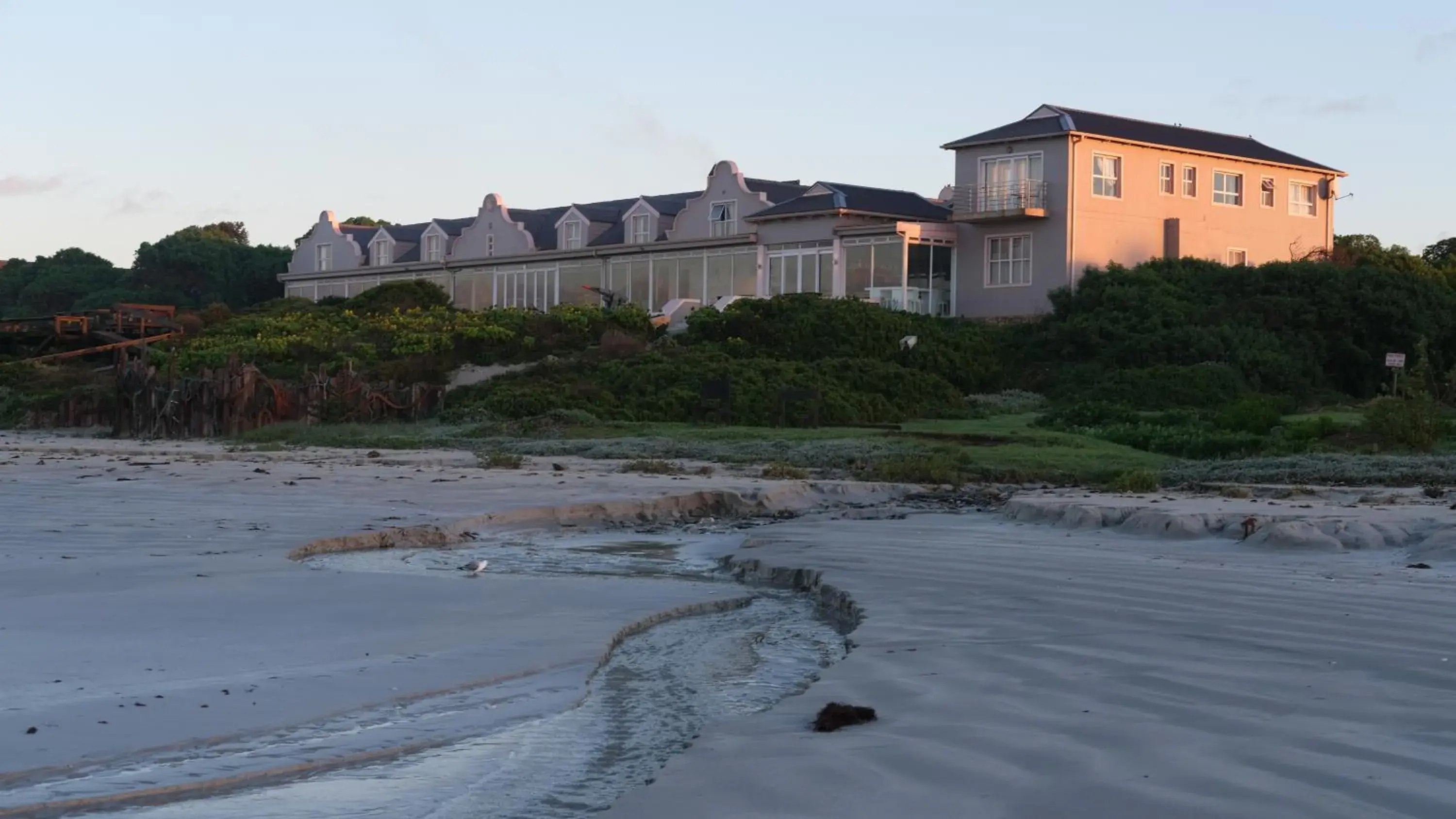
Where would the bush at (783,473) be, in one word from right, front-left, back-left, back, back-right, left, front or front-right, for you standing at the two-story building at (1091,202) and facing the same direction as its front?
front-left

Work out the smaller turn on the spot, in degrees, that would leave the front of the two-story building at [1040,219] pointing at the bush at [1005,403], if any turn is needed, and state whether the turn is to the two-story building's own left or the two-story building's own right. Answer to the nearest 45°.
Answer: approximately 45° to the two-story building's own left

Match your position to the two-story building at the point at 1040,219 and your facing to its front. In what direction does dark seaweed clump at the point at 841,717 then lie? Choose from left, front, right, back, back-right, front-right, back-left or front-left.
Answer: front-left

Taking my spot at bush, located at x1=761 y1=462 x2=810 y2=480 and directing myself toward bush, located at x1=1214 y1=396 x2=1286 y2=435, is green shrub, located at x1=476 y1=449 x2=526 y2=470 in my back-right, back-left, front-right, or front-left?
back-left

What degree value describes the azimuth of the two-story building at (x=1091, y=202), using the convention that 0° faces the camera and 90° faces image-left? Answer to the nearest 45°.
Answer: approximately 45°

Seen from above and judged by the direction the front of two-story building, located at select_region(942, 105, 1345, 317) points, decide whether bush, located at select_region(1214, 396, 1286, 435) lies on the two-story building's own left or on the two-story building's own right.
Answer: on the two-story building's own left

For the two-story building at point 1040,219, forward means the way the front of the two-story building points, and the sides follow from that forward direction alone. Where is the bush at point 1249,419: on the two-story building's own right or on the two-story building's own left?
on the two-story building's own left

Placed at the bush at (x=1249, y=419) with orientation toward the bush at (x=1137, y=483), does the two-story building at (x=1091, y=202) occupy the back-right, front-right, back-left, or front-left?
back-right

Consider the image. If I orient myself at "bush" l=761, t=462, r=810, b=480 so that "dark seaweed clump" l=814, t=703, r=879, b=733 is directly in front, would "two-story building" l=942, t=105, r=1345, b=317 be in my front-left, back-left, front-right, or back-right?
back-left

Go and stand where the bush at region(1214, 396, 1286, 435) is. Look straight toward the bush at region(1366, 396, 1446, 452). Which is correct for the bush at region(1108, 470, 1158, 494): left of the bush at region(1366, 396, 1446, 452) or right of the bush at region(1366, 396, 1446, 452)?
right

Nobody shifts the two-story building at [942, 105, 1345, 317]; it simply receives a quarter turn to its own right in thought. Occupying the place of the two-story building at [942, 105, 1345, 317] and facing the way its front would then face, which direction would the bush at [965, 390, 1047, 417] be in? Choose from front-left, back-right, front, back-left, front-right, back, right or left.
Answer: back-left

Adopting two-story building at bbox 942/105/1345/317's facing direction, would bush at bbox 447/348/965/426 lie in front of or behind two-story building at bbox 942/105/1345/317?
in front

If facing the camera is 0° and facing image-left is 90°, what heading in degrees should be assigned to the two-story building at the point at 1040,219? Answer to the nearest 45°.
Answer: approximately 45°

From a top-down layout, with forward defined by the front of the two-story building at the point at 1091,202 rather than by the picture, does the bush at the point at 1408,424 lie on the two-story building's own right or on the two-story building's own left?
on the two-story building's own left
